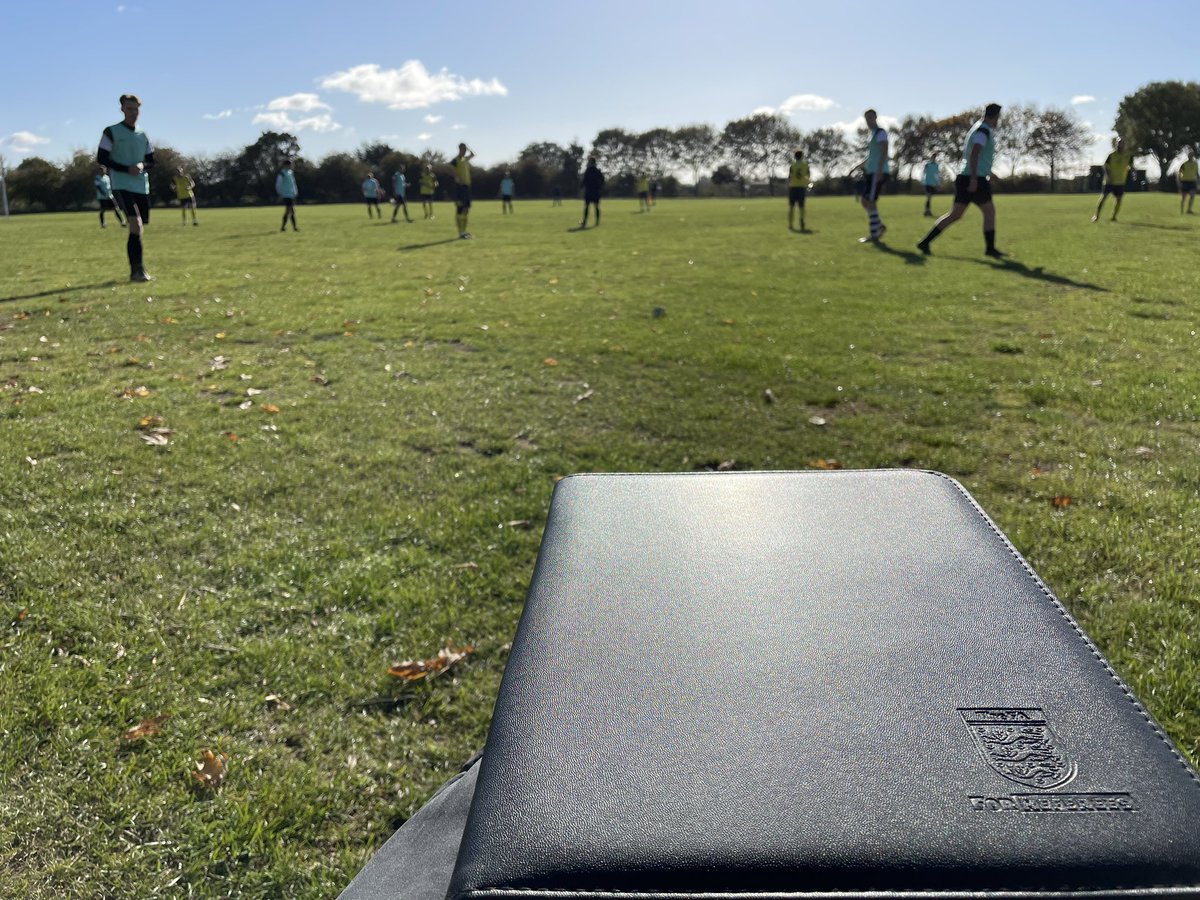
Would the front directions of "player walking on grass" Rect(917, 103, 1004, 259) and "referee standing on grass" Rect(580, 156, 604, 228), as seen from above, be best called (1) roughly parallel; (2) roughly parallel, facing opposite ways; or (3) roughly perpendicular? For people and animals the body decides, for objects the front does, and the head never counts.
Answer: roughly perpendicular

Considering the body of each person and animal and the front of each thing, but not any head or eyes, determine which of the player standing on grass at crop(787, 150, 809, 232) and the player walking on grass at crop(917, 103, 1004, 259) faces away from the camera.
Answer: the player standing on grass

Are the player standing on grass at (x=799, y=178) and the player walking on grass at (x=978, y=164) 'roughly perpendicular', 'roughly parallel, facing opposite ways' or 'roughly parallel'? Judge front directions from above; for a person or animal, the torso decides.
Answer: roughly perpendicular

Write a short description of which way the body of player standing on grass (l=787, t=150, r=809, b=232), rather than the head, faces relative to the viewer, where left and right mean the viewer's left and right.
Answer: facing away from the viewer
